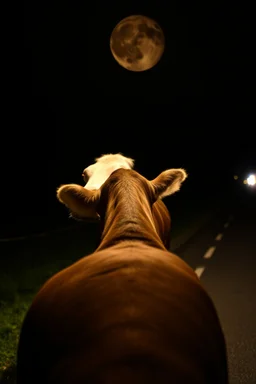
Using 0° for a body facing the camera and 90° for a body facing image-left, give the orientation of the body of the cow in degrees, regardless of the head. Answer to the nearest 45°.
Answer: approximately 180°
